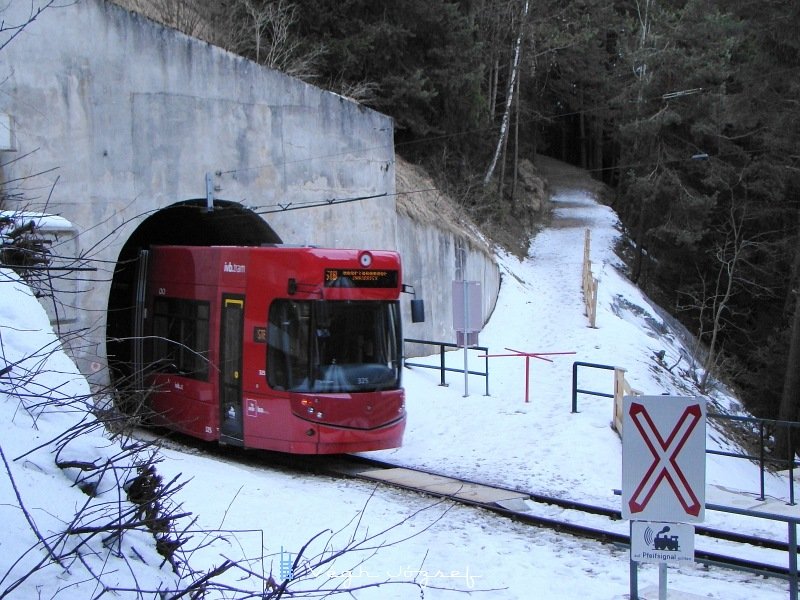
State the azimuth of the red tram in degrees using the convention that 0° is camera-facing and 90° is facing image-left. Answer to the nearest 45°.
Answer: approximately 315°

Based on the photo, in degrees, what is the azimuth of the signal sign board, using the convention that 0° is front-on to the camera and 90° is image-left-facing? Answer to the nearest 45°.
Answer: approximately 0°

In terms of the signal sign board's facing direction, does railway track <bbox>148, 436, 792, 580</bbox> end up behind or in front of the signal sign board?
behind

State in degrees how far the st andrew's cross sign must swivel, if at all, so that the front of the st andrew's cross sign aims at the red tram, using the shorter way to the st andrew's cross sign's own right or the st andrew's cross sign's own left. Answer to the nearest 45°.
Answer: approximately 135° to the st andrew's cross sign's own right

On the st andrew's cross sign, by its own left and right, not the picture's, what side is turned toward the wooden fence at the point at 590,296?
back

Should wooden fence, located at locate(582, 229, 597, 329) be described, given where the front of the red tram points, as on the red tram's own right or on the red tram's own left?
on the red tram's own left

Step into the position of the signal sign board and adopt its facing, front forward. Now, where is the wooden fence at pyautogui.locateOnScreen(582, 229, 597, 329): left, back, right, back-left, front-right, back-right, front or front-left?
back

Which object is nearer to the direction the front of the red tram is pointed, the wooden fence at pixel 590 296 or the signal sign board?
the signal sign board

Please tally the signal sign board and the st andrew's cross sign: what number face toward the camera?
2
